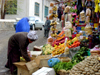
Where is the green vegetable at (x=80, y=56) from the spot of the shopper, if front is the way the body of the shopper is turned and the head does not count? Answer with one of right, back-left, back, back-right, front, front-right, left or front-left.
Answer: front

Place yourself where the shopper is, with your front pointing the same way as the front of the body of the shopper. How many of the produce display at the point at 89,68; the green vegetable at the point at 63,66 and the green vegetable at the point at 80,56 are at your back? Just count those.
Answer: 0

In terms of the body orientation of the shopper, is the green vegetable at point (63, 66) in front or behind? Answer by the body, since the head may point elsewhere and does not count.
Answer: in front

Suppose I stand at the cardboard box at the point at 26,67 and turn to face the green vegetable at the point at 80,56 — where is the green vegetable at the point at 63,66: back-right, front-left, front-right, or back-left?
front-right

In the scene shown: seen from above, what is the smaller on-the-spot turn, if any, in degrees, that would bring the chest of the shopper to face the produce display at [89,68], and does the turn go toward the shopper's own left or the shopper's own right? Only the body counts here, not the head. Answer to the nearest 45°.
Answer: approximately 45° to the shopper's own right

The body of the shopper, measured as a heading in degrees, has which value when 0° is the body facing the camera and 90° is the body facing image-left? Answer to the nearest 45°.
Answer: approximately 270°

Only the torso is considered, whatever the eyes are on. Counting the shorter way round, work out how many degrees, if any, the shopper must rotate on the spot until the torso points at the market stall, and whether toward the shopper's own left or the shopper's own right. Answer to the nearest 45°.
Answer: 0° — they already face it
